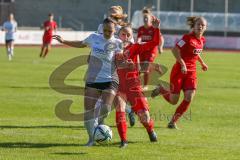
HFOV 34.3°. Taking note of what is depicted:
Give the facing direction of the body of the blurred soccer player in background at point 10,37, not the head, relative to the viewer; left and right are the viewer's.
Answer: facing the viewer

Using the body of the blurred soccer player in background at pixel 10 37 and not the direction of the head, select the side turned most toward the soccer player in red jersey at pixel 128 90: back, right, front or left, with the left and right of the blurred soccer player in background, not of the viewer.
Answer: front

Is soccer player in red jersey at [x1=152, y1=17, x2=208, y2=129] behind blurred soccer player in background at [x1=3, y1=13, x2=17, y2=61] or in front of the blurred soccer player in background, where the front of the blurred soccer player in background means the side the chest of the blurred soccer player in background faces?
in front

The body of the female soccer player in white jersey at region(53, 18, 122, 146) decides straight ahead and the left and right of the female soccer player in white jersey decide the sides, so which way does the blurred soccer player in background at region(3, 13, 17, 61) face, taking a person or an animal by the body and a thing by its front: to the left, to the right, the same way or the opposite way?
the same way

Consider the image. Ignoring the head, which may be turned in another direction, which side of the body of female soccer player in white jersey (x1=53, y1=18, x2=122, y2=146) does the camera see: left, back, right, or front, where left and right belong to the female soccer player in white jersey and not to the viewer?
front

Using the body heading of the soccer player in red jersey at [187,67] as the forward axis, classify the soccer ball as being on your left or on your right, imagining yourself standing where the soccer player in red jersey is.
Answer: on your right

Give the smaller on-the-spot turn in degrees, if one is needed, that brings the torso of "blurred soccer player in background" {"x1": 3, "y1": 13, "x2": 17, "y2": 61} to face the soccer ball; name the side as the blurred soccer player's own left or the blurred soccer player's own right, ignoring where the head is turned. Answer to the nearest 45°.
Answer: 0° — they already face it
